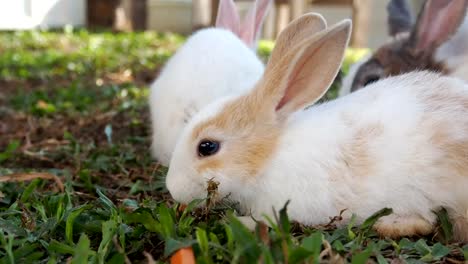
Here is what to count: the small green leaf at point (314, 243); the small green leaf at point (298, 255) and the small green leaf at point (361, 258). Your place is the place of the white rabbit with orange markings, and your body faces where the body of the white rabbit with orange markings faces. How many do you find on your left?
3

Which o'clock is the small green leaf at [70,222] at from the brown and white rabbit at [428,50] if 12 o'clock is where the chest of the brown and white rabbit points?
The small green leaf is roughly at 10 o'clock from the brown and white rabbit.

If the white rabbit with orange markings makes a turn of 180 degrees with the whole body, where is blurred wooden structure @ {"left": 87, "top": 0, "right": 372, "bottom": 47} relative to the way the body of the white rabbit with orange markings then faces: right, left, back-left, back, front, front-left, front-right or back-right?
left

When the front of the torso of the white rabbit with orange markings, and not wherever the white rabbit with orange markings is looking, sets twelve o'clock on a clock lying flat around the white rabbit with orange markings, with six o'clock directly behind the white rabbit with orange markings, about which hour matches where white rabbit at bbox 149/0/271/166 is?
The white rabbit is roughly at 2 o'clock from the white rabbit with orange markings.

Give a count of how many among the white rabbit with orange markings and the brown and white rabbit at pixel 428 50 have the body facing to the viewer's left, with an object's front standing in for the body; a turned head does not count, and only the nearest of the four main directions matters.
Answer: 2

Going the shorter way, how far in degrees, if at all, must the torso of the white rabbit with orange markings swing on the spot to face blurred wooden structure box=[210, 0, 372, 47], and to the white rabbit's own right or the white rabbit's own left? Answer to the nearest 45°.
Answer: approximately 90° to the white rabbit's own right

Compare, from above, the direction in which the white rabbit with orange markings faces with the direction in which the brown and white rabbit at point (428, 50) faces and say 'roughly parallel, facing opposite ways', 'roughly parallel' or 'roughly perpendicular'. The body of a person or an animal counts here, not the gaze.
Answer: roughly parallel

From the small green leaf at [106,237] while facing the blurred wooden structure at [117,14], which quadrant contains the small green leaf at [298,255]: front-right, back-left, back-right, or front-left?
back-right

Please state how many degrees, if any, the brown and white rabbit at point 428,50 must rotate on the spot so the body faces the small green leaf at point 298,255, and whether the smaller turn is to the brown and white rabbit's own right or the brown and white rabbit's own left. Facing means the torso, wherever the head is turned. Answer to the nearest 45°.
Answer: approximately 90° to the brown and white rabbit's own left

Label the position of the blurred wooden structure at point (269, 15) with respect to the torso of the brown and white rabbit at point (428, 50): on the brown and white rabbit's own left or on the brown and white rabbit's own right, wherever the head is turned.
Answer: on the brown and white rabbit's own right

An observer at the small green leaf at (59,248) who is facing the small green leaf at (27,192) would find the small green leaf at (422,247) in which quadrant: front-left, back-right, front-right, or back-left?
back-right

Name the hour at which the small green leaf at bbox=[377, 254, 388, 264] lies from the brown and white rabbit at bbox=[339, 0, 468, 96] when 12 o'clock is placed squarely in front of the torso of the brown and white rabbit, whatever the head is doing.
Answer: The small green leaf is roughly at 9 o'clock from the brown and white rabbit.

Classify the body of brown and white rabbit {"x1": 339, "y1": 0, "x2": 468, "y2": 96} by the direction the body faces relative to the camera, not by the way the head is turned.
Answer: to the viewer's left

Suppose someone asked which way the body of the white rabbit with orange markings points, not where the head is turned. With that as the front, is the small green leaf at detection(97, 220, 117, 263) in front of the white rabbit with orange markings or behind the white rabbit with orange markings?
in front

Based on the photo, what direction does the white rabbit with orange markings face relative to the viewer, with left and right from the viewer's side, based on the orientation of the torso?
facing to the left of the viewer
